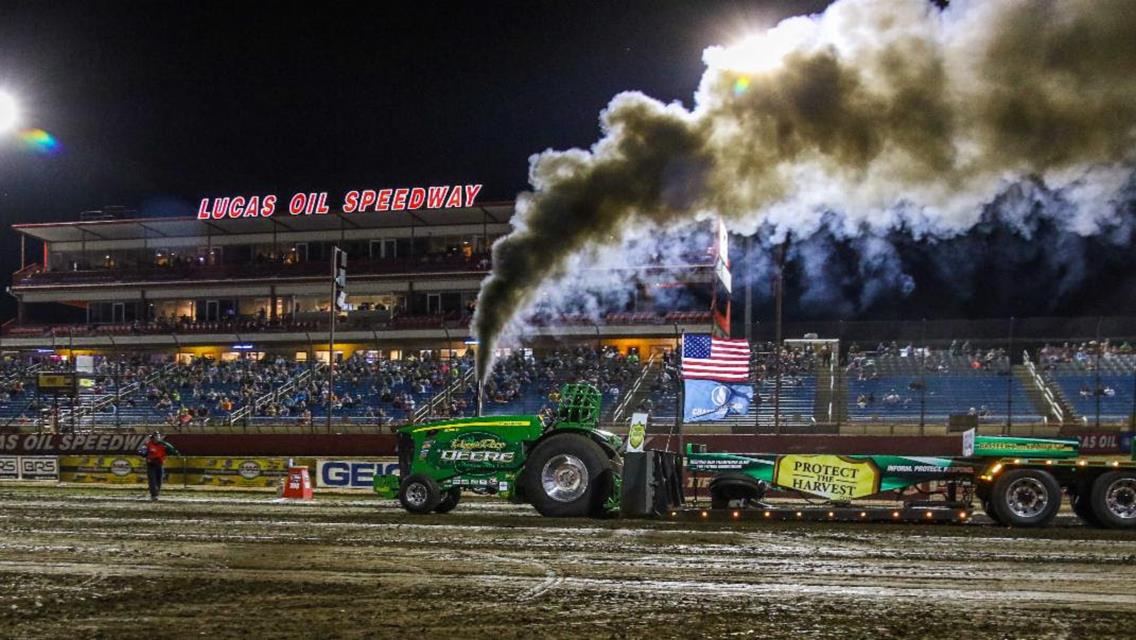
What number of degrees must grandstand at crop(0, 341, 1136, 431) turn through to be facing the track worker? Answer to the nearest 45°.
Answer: approximately 45° to its right

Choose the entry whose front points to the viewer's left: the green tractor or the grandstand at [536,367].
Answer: the green tractor

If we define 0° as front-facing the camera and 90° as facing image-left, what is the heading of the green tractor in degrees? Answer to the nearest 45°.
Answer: approximately 90°

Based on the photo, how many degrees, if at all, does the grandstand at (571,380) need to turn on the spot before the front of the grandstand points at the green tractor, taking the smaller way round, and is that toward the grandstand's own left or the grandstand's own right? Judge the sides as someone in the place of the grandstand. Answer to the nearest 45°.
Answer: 0° — it already faces it

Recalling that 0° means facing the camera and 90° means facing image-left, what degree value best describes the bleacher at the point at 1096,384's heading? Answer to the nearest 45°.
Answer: approximately 0°

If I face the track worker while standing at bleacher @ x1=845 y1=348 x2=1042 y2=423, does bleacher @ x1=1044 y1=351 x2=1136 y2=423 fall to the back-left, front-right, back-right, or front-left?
back-left

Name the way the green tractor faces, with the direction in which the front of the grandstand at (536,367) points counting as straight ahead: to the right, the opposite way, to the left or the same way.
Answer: to the right

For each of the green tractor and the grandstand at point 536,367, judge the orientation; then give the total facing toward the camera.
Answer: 1
